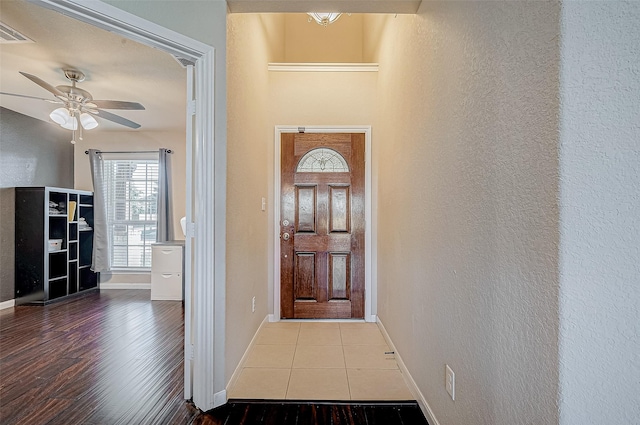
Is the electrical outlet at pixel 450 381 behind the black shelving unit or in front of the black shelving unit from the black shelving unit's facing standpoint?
in front

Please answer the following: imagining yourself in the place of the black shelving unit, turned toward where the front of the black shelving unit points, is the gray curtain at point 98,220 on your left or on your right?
on your left

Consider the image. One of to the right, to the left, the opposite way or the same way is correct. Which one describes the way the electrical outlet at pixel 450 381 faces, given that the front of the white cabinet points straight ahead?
to the right

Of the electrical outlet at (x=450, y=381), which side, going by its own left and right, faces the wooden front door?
right

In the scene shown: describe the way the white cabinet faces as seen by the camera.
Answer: facing the viewer

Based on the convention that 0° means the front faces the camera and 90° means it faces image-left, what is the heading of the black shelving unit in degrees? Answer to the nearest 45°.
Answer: approximately 315°

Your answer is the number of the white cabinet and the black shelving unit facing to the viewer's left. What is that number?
0

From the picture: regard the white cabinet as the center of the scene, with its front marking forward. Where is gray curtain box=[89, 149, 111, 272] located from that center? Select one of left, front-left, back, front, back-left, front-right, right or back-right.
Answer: back-right

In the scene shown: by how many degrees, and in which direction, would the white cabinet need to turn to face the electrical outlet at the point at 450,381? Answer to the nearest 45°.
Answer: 0° — it already faces it

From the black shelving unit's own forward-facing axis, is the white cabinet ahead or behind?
ahead

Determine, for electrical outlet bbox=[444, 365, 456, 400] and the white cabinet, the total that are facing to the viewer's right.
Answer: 0

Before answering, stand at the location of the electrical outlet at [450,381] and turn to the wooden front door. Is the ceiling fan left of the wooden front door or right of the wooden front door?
left

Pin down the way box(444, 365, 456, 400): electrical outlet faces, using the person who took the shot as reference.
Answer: facing the viewer and to the left of the viewer
